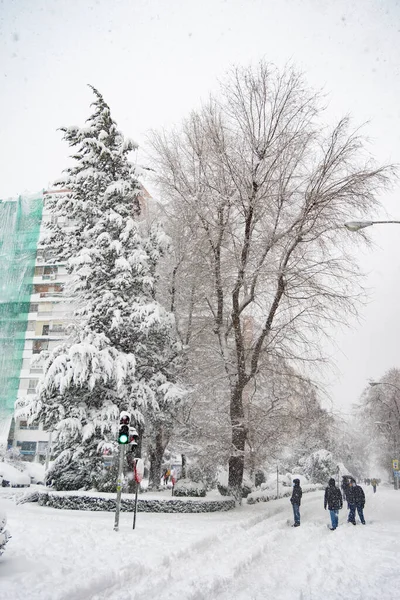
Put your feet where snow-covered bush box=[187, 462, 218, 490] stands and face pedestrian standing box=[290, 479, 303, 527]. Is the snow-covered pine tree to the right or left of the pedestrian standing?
right

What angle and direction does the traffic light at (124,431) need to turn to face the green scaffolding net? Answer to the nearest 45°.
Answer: approximately 180°

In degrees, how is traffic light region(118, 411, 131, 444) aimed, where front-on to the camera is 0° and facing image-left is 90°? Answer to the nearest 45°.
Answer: approximately 0°

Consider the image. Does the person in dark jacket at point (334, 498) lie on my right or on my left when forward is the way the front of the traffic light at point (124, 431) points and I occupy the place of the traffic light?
on my left

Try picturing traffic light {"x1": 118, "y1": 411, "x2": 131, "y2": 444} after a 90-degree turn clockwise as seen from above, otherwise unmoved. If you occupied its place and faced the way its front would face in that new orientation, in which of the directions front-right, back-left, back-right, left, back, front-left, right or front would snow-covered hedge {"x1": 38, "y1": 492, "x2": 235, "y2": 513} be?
right

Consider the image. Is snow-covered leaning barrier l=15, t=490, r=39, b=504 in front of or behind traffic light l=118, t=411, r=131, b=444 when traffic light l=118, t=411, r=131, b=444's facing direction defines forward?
behind

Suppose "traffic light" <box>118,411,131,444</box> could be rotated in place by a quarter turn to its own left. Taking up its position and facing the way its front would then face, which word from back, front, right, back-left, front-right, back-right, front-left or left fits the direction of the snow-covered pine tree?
left

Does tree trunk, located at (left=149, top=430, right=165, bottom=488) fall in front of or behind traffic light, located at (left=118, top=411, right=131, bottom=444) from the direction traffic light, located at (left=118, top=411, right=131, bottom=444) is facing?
behind

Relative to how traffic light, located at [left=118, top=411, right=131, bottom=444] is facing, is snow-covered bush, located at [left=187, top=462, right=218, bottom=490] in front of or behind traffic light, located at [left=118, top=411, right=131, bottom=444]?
behind
